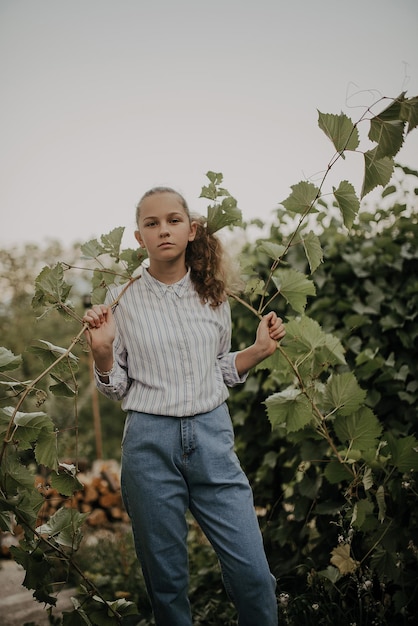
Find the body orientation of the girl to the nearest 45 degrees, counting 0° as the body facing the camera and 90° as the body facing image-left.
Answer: approximately 0°
